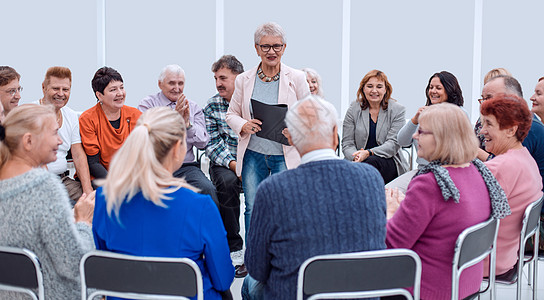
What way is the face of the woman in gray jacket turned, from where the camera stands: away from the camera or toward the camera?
toward the camera

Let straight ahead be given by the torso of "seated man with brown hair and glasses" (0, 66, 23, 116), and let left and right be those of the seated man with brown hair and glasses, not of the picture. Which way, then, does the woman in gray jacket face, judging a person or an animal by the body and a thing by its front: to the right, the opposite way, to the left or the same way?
to the right

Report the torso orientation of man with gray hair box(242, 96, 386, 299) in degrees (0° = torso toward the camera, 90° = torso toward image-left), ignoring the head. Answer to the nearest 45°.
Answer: approximately 180°

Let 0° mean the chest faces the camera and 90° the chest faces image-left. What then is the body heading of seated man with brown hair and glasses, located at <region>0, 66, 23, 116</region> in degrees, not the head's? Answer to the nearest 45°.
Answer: approximately 315°

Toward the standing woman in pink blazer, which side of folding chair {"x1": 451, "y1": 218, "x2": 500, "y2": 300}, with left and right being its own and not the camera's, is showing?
front

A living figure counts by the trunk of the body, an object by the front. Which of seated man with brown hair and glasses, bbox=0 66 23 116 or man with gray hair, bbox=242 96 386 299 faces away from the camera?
the man with gray hair

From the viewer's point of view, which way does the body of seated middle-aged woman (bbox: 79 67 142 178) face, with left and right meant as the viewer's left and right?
facing the viewer and to the right of the viewer

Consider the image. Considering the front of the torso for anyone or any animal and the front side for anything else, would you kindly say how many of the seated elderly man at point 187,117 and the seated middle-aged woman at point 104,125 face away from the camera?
0

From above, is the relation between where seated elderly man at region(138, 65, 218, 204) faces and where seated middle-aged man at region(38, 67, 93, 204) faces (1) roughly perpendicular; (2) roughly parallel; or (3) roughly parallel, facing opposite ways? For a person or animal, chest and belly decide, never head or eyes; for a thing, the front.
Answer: roughly parallel

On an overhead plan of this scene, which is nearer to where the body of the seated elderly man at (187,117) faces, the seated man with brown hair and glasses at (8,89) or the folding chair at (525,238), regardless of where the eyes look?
the folding chair

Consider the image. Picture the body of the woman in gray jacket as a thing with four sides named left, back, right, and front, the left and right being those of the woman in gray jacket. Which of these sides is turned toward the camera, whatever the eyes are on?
front

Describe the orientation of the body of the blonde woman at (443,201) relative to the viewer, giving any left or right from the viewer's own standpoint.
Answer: facing away from the viewer and to the left of the viewer

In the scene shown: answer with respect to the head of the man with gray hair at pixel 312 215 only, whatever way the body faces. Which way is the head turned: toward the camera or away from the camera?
away from the camera
